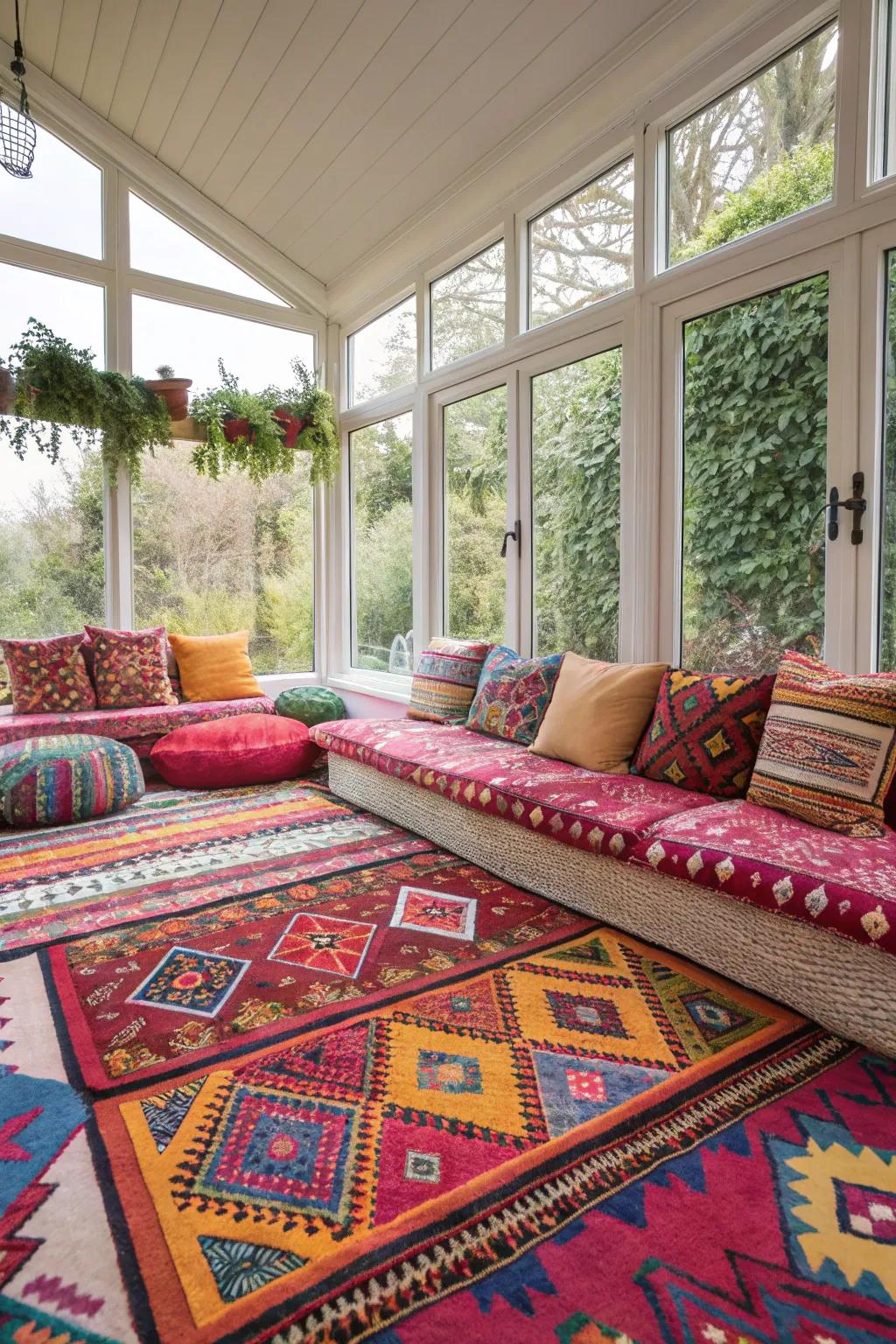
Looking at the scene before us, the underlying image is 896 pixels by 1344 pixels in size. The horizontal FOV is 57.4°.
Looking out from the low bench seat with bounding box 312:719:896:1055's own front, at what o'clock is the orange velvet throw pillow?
The orange velvet throw pillow is roughly at 3 o'clock from the low bench seat.

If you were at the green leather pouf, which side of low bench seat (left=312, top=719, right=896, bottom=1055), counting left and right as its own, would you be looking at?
right

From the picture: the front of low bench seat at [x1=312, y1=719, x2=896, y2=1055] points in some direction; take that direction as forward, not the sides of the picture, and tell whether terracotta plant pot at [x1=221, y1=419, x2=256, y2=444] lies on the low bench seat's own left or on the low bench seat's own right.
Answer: on the low bench seat's own right

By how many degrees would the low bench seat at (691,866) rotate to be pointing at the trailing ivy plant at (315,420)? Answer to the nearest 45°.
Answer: approximately 90° to its right

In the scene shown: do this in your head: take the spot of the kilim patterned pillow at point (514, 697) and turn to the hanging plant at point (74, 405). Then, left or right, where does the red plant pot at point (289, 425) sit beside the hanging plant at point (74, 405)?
right

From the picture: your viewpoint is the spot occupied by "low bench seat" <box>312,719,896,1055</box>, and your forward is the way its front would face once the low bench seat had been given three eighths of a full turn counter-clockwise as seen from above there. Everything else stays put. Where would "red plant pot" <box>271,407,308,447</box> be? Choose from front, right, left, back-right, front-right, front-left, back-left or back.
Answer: back-left

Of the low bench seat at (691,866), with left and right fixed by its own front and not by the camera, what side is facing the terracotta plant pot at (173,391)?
right

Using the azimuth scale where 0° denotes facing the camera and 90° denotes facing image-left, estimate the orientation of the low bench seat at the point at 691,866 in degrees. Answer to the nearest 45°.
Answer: approximately 45°

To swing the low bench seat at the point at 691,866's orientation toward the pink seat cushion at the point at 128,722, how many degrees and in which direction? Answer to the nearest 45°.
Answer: approximately 90° to its right

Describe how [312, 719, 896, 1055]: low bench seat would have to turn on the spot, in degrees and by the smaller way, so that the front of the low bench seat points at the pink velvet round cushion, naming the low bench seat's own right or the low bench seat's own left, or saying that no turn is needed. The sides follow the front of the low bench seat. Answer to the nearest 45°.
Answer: approximately 90° to the low bench seat's own right
